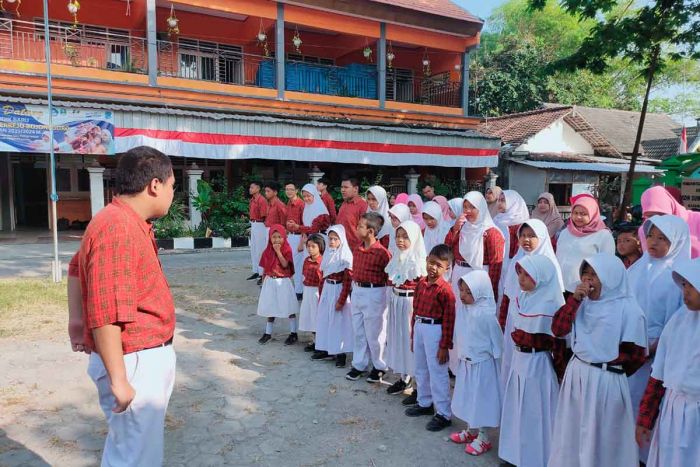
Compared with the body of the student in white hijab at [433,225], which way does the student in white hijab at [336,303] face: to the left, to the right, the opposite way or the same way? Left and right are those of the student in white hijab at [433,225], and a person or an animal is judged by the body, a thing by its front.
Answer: the same way

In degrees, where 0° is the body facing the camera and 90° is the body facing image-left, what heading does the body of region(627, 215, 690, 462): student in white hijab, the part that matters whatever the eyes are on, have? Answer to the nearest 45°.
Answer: approximately 45°

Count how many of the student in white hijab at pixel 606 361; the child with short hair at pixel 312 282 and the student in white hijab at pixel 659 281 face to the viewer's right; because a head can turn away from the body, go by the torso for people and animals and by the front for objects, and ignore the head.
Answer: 0

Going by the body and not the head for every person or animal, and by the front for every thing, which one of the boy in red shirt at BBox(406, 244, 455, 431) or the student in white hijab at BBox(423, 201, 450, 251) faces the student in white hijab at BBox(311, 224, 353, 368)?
the student in white hijab at BBox(423, 201, 450, 251)

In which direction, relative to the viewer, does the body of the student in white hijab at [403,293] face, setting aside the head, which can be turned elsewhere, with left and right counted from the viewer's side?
facing the viewer and to the left of the viewer

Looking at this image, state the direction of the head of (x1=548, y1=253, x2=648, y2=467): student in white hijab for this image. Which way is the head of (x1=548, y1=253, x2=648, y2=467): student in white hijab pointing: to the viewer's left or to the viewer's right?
to the viewer's left

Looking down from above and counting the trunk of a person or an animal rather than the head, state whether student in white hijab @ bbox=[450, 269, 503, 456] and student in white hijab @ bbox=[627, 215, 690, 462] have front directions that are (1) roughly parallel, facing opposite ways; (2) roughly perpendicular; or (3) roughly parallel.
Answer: roughly parallel

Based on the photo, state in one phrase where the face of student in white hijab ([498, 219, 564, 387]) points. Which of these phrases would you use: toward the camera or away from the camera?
toward the camera

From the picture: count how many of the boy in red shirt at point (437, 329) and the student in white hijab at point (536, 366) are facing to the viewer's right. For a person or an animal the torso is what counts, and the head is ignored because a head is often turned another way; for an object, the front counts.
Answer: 0

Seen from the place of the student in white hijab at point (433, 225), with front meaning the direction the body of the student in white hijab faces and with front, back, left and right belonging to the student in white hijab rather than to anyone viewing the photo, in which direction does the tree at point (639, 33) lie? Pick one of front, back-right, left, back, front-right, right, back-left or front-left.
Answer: back

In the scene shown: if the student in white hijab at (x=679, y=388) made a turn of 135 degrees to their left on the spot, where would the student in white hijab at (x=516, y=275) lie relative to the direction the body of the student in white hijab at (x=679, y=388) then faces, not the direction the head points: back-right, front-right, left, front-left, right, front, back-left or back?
back-left

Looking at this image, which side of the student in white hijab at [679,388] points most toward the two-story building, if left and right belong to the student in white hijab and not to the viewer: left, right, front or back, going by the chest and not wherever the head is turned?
right

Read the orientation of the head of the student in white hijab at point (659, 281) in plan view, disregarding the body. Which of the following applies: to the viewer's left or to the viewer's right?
to the viewer's left

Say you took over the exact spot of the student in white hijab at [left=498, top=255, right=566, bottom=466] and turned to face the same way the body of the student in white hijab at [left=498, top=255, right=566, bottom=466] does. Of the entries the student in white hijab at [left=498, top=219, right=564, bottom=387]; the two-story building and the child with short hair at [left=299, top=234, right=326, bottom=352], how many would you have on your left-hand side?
0

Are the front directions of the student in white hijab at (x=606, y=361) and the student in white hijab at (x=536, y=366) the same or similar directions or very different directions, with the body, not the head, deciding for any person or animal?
same or similar directions

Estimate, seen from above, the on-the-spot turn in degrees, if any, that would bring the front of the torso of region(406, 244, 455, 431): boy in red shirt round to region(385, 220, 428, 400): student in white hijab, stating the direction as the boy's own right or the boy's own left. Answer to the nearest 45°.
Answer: approximately 90° to the boy's own right
